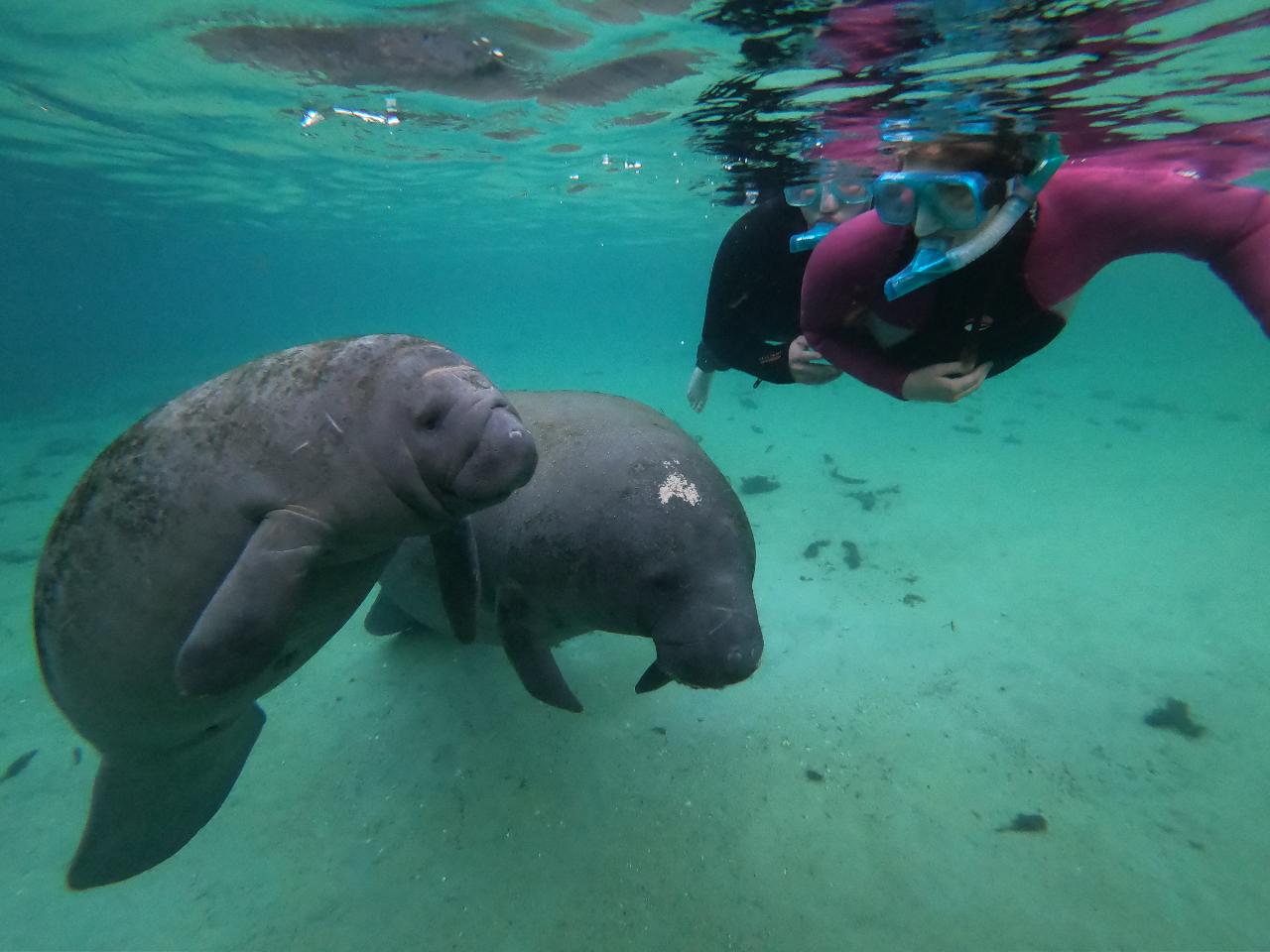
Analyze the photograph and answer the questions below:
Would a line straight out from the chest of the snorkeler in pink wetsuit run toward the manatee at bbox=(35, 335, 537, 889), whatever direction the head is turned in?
yes

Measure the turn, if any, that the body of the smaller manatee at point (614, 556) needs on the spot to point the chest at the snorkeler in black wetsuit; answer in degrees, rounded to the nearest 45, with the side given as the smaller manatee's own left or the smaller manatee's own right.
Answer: approximately 90° to the smaller manatee's own left

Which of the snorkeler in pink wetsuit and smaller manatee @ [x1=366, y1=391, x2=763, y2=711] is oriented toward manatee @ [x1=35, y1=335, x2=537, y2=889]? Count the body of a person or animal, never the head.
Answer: the snorkeler in pink wetsuit

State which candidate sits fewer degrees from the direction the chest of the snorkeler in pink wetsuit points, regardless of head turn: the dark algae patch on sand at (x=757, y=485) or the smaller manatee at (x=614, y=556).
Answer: the smaller manatee

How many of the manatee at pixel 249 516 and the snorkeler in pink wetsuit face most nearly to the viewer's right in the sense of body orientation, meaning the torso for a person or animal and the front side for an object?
1

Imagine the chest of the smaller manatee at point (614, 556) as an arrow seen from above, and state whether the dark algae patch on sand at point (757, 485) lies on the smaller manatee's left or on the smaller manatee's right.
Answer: on the smaller manatee's left

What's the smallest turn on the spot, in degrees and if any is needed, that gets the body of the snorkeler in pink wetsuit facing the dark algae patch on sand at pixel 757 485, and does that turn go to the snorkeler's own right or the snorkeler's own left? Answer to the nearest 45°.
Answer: approximately 90° to the snorkeler's own right

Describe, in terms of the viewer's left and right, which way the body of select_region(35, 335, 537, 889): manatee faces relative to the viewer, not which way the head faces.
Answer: facing to the right of the viewer

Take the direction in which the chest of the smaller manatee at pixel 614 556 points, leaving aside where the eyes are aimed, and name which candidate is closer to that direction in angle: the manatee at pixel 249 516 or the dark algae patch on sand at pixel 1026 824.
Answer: the dark algae patch on sand
